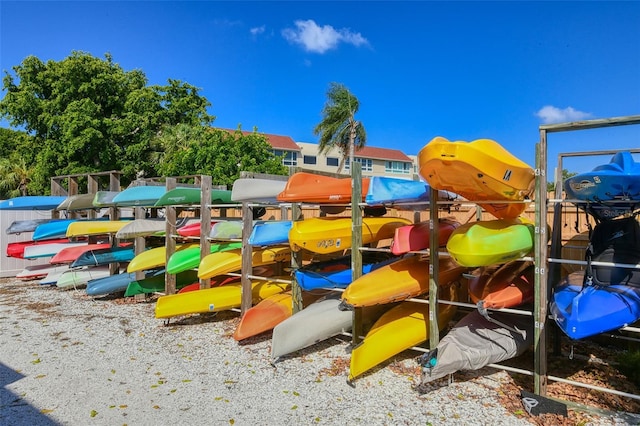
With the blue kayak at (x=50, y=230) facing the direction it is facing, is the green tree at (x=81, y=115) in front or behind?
behind

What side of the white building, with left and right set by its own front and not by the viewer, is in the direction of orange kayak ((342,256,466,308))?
front

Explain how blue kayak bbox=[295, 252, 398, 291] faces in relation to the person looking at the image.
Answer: facing the viewer and to the left of the viewer

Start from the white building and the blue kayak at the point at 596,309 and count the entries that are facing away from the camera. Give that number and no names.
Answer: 0

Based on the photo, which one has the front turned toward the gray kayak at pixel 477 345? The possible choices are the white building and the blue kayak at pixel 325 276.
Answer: the white building

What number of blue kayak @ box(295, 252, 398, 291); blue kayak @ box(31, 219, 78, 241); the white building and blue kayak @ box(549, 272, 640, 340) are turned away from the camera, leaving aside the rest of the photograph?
0

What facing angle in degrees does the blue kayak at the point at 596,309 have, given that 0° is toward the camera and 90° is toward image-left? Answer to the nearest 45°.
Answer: approximately 45°

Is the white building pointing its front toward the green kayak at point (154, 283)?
yes

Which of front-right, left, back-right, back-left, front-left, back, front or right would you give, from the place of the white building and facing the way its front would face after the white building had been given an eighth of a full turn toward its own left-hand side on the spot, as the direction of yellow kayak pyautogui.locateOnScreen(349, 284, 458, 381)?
front-right

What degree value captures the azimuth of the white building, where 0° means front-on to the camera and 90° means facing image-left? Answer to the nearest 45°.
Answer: approximately 0°

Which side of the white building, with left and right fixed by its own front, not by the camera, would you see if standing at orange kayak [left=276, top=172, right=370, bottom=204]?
front

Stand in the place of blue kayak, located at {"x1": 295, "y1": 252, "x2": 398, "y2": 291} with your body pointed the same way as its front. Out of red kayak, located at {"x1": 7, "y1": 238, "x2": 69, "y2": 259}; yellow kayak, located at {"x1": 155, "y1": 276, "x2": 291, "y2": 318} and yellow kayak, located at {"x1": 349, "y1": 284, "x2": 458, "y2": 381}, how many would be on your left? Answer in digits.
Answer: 1

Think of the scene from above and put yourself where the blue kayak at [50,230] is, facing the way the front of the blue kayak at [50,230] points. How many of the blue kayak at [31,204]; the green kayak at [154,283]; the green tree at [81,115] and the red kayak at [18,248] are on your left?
1

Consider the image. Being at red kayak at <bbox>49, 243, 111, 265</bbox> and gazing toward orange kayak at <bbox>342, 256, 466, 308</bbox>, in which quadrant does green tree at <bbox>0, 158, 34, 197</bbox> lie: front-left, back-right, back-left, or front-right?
back-left

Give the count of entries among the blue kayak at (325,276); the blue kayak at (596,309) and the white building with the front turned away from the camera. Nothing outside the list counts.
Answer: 0

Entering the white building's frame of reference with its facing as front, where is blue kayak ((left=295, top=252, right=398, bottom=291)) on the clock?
The blue kayak is roughly at 12 o'clock from the white building.
